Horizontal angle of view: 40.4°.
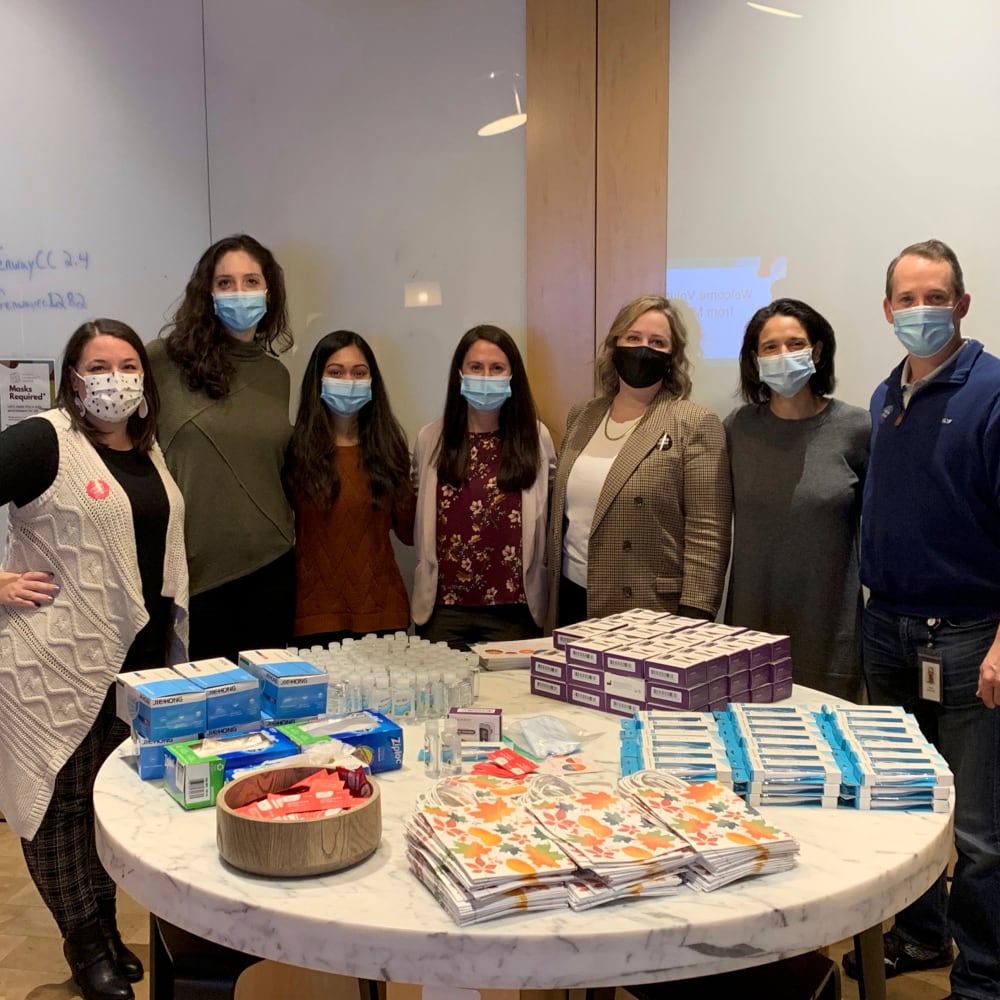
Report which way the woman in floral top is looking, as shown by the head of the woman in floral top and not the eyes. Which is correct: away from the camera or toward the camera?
toward the camera

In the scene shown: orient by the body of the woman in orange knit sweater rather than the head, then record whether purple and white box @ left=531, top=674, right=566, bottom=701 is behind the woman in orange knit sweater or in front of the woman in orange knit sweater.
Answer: in front

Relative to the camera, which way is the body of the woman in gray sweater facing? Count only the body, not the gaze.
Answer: toward the camera

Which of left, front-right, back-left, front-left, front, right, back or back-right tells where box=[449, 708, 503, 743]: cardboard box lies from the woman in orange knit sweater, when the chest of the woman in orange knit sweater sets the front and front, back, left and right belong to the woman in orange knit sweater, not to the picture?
front

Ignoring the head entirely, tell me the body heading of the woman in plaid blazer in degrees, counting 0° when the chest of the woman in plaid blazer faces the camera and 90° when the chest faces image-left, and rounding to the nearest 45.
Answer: approximately 45°

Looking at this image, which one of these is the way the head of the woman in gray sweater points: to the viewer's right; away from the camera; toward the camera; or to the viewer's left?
toward the camera

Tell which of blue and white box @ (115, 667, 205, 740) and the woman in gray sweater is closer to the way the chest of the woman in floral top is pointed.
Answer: the blue and white box

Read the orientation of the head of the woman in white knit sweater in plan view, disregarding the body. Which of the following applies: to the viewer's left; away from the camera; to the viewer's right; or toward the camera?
toward the camera

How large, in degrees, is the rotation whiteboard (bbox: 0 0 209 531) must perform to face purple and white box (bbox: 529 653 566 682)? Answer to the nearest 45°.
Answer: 0° — it already faces it

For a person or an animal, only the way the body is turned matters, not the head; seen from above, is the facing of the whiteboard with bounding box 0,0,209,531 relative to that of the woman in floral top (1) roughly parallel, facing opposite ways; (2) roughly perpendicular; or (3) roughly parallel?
roughly parallel

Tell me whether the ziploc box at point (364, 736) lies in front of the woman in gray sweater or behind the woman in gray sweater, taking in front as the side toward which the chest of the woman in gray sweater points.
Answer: in front

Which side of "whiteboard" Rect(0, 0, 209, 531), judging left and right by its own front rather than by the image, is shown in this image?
front

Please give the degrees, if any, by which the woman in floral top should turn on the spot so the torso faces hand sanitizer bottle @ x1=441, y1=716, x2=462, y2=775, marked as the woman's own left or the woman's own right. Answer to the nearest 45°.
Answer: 0° — they already face it

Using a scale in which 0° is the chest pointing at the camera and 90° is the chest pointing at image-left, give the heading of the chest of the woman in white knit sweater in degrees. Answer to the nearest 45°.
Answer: approximately 315°

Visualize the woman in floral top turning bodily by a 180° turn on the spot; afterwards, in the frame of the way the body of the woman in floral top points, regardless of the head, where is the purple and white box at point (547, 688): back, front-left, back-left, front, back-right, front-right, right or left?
back

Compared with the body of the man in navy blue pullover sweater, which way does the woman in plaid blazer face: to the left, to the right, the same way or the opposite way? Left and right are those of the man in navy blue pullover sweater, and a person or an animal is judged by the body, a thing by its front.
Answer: the same way

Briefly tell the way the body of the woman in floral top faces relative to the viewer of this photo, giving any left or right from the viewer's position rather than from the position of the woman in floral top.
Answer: facing the viewer

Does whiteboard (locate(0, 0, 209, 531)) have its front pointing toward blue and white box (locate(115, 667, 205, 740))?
yes

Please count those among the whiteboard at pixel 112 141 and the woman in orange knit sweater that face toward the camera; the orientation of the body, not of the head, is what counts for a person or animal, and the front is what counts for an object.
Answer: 2
